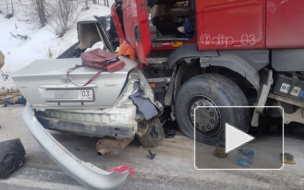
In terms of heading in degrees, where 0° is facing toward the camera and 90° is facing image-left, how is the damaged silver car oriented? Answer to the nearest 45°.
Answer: approximately 225°

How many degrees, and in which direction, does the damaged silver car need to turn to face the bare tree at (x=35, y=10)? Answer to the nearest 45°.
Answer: approximately 45° to its left

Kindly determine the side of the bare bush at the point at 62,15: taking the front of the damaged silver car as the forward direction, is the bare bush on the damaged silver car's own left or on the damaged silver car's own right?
on the damaged silver car's own left

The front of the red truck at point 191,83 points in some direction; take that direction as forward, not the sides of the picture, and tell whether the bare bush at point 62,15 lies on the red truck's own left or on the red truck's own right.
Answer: on the red truck's own right

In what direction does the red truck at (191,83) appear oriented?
to the viewer's left

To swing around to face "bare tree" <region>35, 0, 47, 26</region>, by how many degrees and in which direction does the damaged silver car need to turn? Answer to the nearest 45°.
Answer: approximately 45° to its left
